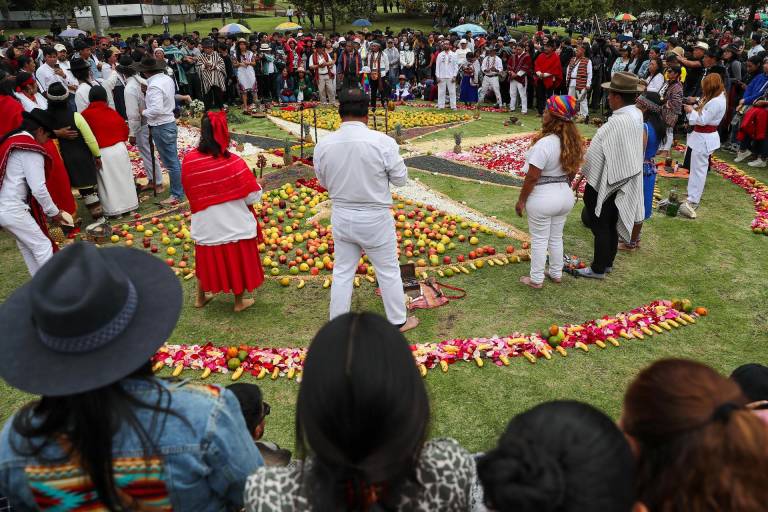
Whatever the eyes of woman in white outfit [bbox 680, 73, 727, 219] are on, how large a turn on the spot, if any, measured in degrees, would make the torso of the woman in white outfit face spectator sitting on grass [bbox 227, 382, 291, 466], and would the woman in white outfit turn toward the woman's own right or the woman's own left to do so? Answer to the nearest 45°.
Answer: approximately 90° to the woman's own left

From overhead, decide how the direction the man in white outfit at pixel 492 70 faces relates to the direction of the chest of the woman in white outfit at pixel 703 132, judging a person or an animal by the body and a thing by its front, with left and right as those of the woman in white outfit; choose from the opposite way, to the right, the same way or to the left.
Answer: to the left

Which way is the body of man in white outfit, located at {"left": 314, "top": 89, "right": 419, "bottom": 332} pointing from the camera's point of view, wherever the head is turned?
away from the camera

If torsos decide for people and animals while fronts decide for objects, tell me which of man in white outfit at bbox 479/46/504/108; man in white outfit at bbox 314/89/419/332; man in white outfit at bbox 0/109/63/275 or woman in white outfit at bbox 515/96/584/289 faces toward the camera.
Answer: man in white outfit at bbox 479/46/504/108

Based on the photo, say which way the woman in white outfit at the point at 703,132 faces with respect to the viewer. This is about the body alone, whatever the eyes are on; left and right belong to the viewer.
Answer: facing to the left of the viewer

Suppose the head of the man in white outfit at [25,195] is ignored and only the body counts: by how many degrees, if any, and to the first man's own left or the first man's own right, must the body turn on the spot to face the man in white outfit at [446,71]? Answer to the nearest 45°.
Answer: approximately 45° to the first man's own left

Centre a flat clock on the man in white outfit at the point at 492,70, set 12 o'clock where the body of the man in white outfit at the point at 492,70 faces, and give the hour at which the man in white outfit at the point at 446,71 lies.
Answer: the man in white outfit at the point at 446,71 is roughly at 2 o'clock from the man in white outfit at the point at 492,70.

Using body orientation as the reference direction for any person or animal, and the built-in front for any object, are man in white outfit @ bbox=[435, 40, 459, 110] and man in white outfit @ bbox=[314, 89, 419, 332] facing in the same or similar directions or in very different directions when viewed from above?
very different directions

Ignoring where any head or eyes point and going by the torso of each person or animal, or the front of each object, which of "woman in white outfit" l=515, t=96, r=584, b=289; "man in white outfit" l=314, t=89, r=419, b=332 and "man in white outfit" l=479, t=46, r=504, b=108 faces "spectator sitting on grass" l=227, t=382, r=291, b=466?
"man in white outfit" l=479, t=46, r=504, b=108

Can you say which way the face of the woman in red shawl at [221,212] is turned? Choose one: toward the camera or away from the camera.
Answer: away from the camera

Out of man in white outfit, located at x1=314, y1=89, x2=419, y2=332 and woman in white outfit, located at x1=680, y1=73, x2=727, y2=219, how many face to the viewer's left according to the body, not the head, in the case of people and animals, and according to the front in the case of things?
1

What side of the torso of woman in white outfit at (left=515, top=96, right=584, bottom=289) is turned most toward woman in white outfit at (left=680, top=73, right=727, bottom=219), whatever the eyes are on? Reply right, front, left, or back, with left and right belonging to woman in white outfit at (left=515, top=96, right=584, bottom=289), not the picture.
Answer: right

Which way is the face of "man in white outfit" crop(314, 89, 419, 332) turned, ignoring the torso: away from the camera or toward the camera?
away from the camera

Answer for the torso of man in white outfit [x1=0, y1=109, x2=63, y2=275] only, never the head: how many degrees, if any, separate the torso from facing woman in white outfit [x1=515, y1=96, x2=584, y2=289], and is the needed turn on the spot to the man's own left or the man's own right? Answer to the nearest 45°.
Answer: approximately 45° to the man's own right
